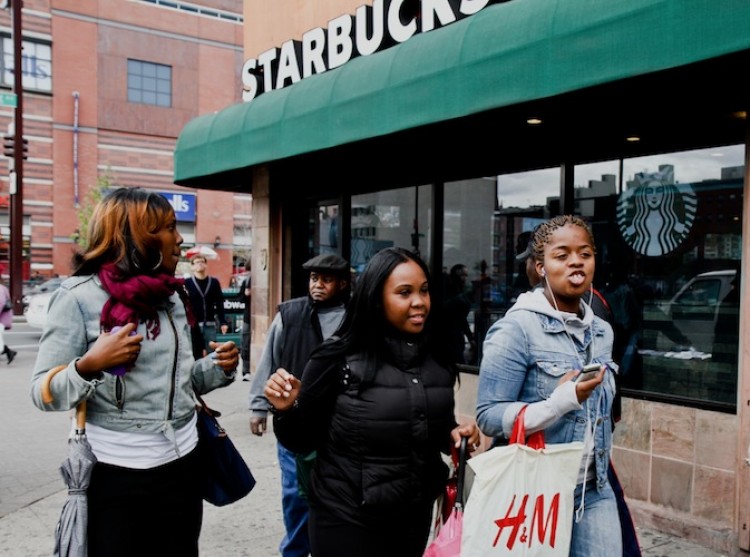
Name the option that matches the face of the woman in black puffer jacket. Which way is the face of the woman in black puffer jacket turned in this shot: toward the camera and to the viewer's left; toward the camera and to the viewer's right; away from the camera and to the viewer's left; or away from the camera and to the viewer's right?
toward the camera and to the viewer's right

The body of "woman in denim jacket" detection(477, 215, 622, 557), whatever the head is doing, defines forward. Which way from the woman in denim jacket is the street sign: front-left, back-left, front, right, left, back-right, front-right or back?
back

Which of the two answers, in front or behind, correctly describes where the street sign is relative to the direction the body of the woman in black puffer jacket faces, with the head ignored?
behind

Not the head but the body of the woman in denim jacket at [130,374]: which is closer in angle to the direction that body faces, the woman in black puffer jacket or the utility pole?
the woman in black puffer jacket

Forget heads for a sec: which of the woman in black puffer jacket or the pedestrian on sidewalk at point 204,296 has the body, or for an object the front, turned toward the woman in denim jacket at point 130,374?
the pedestrian on sidewalk

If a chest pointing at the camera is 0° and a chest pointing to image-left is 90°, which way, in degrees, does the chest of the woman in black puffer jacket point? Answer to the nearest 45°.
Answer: approximately 315°

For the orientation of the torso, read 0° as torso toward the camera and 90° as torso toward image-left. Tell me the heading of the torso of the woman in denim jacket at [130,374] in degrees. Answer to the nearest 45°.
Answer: approximately 315°

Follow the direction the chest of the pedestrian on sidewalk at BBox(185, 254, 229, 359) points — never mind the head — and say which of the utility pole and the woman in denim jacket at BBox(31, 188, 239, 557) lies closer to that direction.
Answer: the woman in denim jacket

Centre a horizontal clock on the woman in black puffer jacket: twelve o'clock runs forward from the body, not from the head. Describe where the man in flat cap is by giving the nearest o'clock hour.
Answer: The man in flat cap is roughly at 7 o'clock from the woman in black puffer jacket.

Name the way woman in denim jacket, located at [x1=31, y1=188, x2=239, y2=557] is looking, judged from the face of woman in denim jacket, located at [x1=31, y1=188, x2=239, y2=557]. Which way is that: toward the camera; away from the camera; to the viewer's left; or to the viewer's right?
to the viewer's right

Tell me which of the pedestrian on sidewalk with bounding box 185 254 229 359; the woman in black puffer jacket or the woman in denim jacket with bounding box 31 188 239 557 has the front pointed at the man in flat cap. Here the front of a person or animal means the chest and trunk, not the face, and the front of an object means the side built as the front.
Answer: the pedestrian on sidewalk

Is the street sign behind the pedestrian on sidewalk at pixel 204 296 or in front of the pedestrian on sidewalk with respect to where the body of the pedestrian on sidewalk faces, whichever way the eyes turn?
behind

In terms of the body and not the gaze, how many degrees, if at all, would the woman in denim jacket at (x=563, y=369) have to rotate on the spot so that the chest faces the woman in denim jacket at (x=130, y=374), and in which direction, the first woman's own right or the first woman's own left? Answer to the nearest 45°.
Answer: approximately 135° to the first woman's own right

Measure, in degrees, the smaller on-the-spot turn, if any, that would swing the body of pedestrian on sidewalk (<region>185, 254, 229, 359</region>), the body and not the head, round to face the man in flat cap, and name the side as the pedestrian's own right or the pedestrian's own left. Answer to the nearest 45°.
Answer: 0° — they already face them

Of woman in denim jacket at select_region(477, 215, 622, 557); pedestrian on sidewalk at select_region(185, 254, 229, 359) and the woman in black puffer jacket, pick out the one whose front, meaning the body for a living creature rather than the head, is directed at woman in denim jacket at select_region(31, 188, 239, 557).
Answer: the pedestrian on sidewalk
